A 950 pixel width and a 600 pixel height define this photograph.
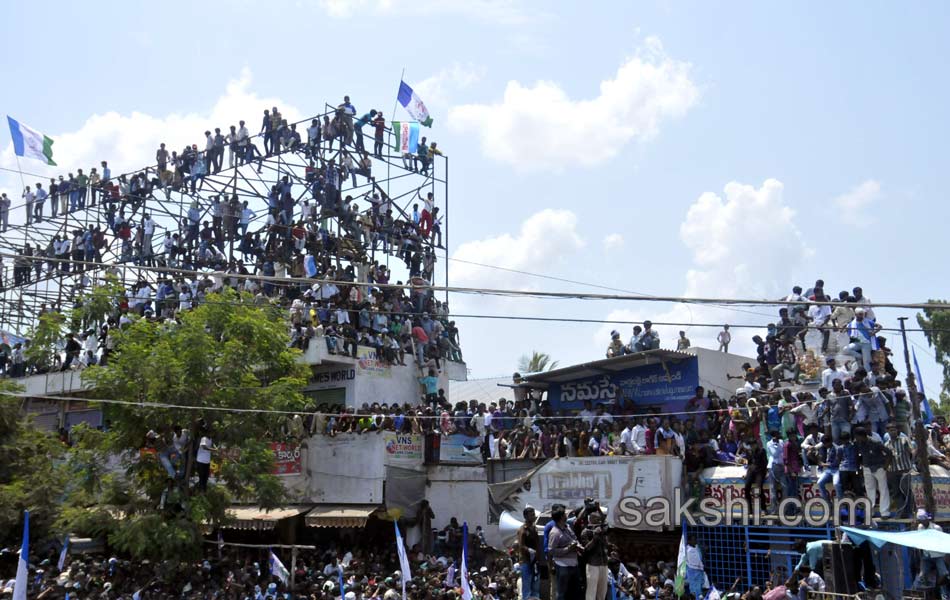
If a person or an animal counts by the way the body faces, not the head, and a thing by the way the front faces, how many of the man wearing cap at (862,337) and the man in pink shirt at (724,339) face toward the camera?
2

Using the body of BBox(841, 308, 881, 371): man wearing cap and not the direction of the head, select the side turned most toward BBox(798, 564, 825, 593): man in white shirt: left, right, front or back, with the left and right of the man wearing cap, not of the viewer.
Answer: front

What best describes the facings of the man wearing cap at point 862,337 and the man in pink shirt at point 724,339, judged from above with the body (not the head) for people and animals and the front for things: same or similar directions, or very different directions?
same or similar directions

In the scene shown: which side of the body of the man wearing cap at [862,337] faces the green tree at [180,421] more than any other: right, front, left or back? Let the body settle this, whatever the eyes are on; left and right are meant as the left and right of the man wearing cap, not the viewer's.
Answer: right

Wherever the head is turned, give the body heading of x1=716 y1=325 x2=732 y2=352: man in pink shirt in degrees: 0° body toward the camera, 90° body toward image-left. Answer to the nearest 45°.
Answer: approximately 0°

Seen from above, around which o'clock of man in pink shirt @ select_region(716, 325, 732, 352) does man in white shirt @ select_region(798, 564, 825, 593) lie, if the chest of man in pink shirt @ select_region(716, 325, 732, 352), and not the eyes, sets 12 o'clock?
man in white shirt @ select_region(798, 564, 825, 593) is roughly at 12 o'clock from man in pink shirt @ select_region(716, 325, 732, 352).

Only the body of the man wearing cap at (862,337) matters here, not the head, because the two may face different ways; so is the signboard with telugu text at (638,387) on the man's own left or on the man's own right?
on the man's own right

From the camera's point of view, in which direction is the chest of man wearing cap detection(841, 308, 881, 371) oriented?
toward the camera

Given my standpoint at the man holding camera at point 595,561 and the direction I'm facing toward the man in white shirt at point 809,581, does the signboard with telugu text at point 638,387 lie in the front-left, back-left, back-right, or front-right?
front-left

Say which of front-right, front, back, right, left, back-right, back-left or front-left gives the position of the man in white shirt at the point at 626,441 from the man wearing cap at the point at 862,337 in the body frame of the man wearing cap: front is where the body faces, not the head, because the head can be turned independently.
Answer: right
